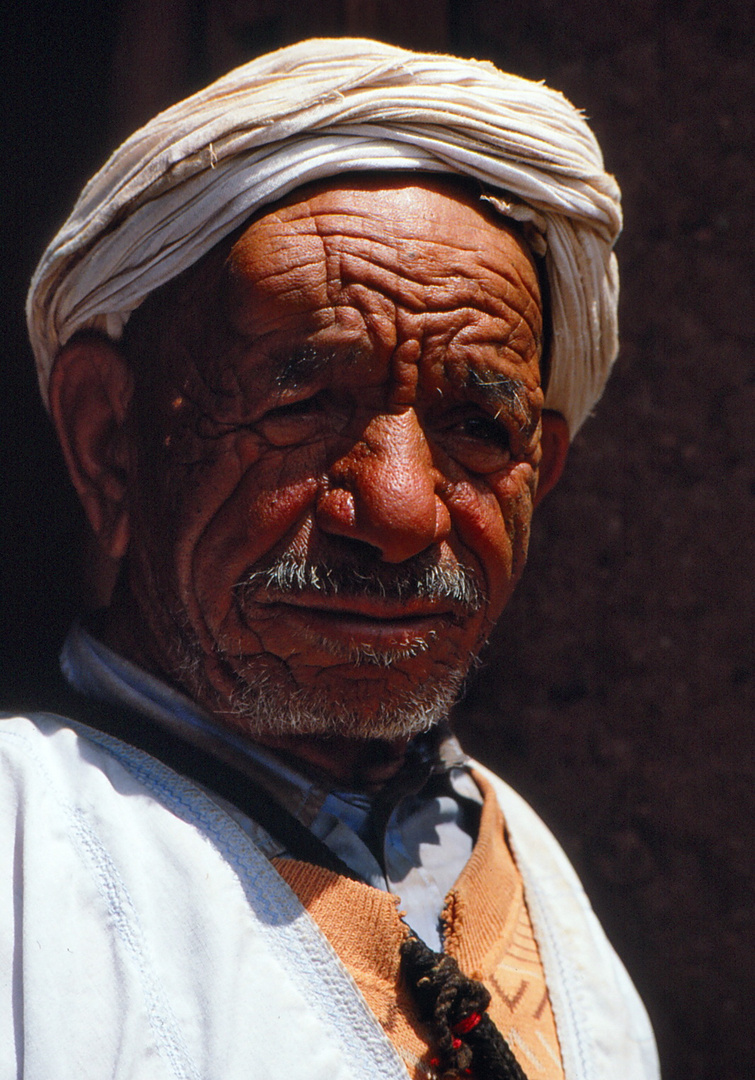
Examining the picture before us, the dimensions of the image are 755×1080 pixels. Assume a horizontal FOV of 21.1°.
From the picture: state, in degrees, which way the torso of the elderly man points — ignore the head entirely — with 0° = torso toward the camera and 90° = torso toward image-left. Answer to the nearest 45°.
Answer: approximately 315°
